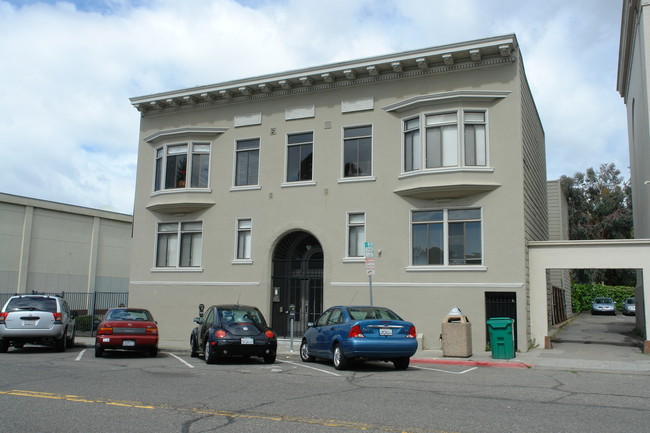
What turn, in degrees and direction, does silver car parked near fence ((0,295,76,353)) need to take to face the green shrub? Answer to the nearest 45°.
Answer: approximately 90° to its right

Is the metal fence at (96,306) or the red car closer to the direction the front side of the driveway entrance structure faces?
the red car

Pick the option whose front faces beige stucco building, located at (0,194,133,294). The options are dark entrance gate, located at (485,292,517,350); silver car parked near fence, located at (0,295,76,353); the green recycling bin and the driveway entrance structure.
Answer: the silver car parked near fence

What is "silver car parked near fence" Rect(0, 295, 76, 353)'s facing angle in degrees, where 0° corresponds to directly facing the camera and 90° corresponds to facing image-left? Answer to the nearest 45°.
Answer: approximately 180°

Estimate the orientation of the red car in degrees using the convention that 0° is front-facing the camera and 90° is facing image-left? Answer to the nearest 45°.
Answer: approximately 180°

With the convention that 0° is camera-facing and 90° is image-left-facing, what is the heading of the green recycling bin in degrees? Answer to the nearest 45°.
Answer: approximately 0°
